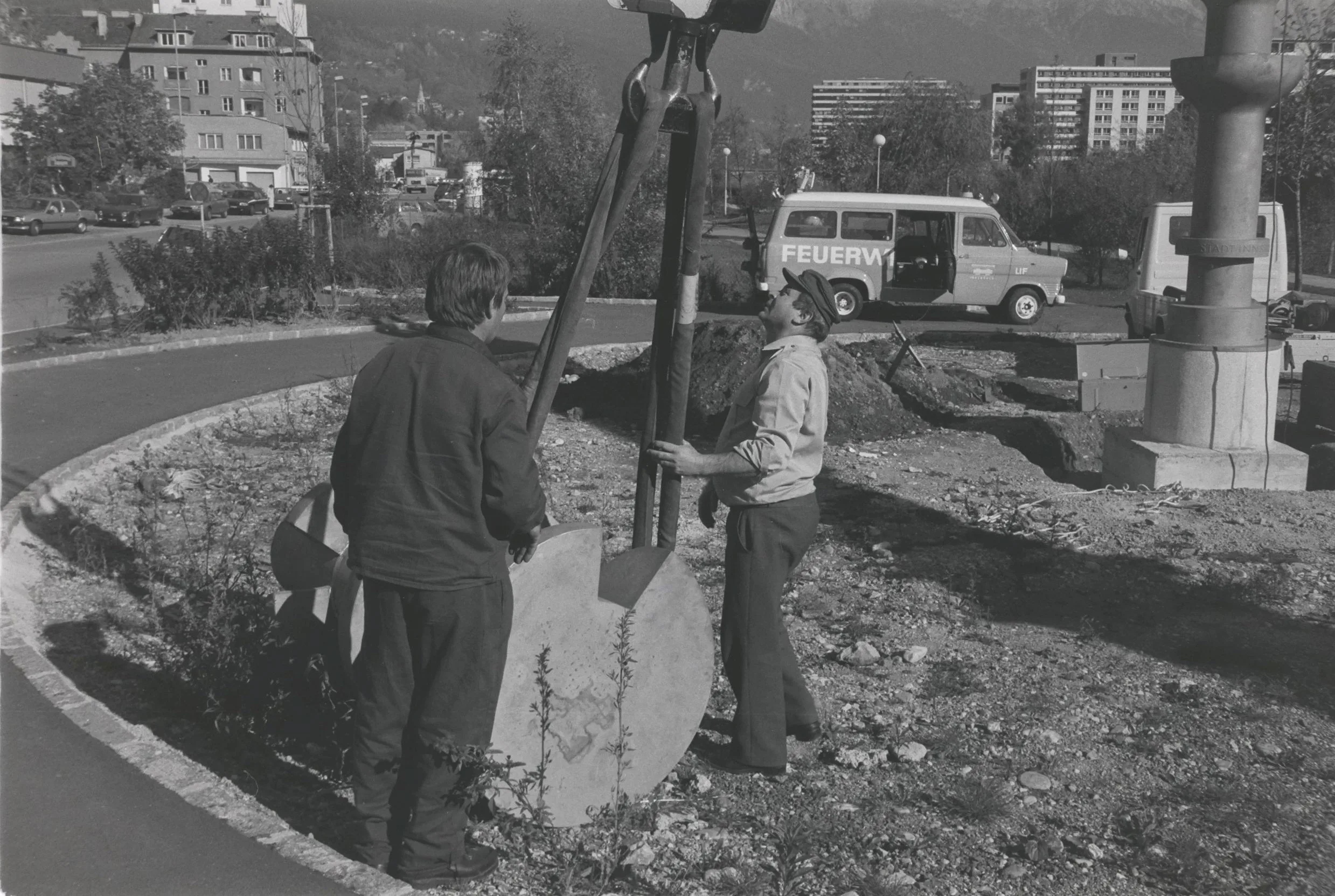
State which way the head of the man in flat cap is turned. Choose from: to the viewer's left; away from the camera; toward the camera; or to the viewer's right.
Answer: to the viewer's left

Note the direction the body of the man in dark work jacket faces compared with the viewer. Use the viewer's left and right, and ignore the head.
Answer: facing away from the viewer and to the right of the viewer

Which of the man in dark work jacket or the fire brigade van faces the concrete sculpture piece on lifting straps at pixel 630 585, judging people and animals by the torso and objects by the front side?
the man in dark work jacket

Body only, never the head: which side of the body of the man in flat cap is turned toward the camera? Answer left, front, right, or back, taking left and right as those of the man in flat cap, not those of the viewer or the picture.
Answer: left

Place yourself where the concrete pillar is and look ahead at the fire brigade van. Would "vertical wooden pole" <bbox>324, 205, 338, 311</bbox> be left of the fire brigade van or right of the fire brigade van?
left

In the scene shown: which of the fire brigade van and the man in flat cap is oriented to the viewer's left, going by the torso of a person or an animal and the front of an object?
the man in flat cap

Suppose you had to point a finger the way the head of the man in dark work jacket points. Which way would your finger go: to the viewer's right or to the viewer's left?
to the viewer's right

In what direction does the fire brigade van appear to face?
to the viewer's right
